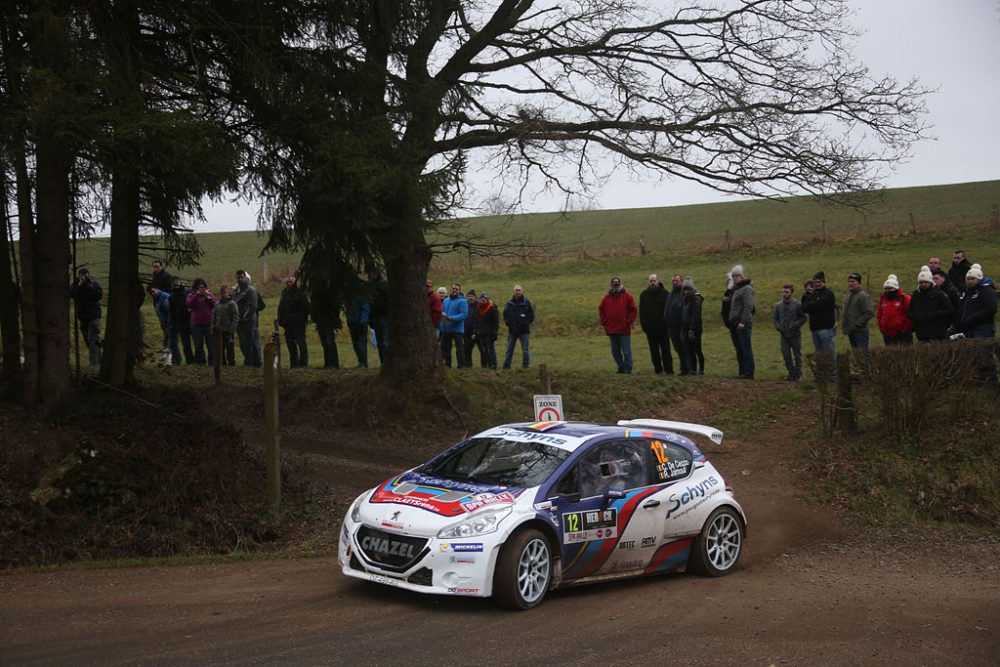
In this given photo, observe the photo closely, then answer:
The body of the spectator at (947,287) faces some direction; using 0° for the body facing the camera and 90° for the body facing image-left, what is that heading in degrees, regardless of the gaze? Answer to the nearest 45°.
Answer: approximately 45°

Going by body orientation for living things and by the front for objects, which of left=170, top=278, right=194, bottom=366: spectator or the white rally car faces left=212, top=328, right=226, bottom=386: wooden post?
the spectator

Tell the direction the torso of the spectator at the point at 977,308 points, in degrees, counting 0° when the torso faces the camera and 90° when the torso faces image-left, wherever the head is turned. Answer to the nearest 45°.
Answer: approximately 45°

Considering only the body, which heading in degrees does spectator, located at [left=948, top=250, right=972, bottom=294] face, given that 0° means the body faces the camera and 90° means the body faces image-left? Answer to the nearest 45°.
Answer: approximately 45°

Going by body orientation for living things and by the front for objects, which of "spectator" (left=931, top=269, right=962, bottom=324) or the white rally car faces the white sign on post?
the spectator

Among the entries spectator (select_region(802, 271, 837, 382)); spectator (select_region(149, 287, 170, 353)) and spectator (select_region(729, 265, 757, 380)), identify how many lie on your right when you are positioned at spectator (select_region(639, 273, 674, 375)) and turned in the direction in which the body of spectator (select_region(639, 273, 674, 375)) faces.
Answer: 1

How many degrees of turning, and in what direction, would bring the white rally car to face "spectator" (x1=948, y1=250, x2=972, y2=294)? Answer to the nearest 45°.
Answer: approximately 180°

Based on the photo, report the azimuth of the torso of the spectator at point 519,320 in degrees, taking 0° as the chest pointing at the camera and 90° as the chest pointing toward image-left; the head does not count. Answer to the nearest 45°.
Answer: approximately 0°

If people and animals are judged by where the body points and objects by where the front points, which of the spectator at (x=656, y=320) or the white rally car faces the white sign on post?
the spectator

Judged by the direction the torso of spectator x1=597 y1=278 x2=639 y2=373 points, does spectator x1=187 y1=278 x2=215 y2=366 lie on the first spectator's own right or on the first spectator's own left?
on the first spectator's own right
